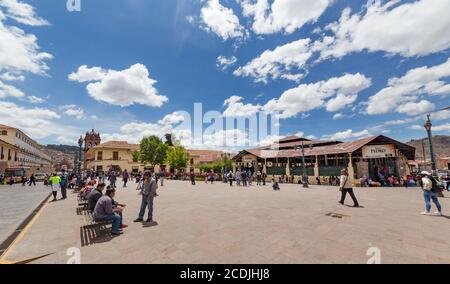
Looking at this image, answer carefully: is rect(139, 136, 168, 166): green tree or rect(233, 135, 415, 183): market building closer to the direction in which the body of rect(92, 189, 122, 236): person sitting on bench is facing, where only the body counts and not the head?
the market building

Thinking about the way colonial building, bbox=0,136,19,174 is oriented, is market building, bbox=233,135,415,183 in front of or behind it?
in front

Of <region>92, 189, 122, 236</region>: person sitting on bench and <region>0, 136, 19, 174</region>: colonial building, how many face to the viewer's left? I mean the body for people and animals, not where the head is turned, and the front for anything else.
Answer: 0

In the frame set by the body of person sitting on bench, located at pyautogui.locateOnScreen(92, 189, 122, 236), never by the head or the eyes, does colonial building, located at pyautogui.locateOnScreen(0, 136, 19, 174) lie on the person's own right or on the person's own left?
on the person's own left

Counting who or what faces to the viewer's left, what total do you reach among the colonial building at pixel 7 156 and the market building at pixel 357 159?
0

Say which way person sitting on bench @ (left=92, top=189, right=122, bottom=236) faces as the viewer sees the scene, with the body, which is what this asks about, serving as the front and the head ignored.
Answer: to the viewer's right

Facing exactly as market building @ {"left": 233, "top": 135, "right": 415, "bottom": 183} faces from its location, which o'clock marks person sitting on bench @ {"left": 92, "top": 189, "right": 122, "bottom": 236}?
The person sitting on bench is roughly at 2 o'clock from the market building.

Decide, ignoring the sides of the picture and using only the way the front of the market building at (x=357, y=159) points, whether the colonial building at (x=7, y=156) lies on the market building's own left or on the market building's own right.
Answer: on the market building's own right

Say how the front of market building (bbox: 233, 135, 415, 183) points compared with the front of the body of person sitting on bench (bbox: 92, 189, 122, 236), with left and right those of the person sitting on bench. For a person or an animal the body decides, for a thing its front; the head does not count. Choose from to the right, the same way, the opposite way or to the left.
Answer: to the right

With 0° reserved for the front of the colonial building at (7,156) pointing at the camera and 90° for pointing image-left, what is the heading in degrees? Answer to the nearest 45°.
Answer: approximately 315°
